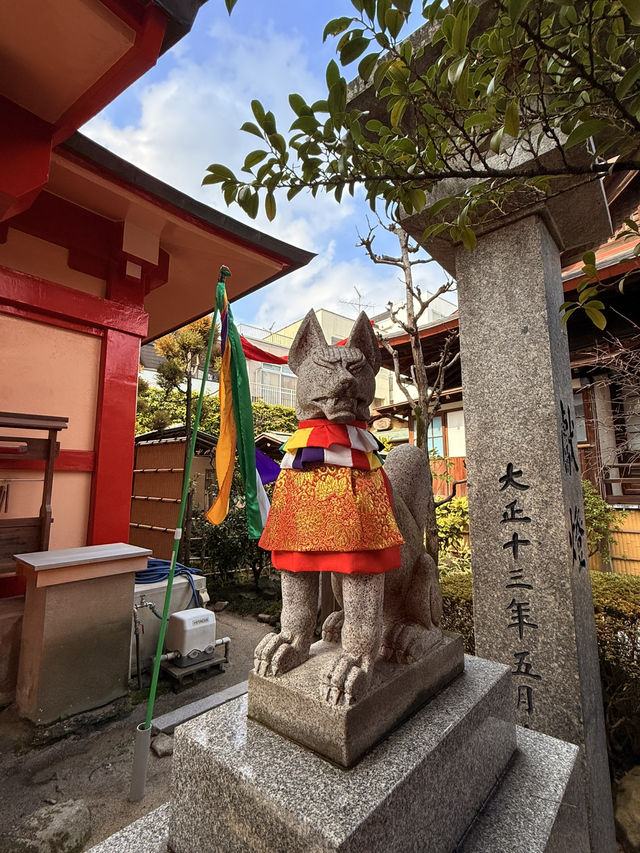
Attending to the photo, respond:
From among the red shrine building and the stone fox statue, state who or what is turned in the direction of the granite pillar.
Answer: the red shrine building

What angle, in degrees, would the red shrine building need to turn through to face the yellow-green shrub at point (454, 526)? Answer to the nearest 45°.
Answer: approximately 45° to its left

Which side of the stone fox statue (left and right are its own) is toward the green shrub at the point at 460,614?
back

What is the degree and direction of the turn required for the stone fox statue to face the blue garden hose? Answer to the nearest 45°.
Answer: approximately 90° to its right

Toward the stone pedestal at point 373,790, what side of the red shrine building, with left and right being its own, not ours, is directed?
front

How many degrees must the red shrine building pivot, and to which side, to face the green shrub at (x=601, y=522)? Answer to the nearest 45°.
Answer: approximately 45° to its left

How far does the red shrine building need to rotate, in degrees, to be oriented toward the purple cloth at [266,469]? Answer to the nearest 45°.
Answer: approximately 45° to its left

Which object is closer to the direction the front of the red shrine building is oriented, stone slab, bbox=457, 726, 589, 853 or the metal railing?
the stone slab

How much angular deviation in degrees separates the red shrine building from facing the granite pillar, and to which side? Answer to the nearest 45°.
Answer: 0° — it already faces it

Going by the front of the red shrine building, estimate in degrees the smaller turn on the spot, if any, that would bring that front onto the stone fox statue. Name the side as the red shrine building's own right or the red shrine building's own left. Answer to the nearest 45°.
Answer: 0° — it already faces it

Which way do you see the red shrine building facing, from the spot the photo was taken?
facing the viewer and to the right of the viewer

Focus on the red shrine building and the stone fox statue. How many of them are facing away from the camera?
0
